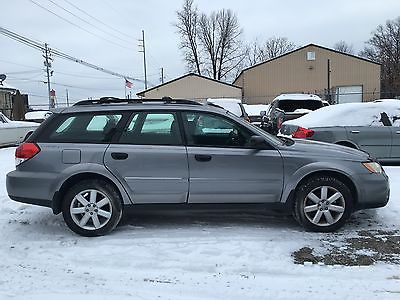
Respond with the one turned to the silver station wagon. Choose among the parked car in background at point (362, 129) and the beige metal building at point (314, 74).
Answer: the beige metal building

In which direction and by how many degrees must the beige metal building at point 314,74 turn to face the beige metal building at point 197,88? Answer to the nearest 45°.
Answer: approximately 90° to its right

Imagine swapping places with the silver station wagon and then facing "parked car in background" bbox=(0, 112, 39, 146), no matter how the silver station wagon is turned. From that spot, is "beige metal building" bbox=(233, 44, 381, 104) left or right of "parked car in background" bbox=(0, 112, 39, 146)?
right

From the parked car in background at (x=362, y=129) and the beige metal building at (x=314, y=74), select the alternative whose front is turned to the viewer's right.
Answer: the parked car in background

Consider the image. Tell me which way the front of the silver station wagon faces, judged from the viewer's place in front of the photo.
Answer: facing to the right of the viewer

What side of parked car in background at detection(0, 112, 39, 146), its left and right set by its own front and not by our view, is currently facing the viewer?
right

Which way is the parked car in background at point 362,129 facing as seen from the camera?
to the viewer's right

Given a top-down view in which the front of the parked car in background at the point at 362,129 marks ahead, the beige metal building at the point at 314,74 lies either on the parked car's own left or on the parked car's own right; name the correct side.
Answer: on the parked car's own left
